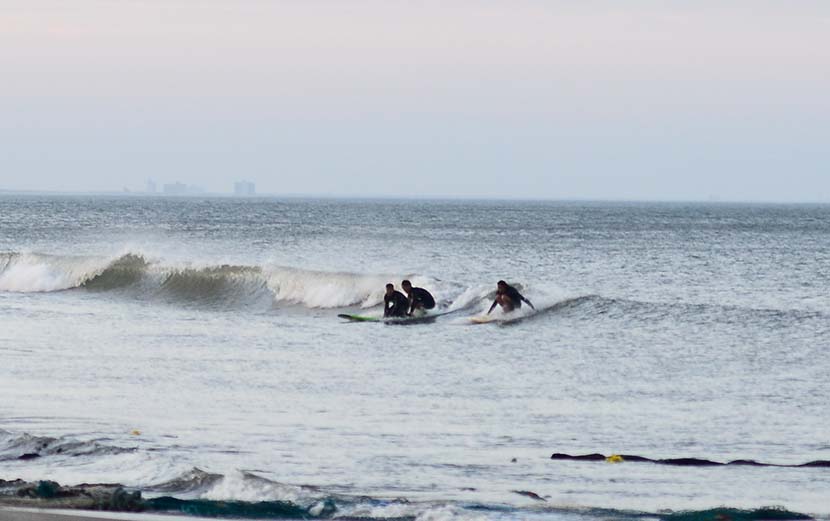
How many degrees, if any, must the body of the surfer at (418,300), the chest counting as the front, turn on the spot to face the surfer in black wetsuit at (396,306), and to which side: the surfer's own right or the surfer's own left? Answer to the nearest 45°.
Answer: approximately 45° to the surfer's own left

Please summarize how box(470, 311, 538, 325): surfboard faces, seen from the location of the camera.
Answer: facing to the right of the viewer

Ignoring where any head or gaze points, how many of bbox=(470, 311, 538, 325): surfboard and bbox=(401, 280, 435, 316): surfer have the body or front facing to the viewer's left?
1

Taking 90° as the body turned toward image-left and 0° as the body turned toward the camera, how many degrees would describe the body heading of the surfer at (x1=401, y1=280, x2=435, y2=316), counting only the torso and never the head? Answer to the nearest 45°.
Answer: approximately 90°

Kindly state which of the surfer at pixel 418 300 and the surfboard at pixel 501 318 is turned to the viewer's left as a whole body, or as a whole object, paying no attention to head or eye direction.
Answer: the surfer

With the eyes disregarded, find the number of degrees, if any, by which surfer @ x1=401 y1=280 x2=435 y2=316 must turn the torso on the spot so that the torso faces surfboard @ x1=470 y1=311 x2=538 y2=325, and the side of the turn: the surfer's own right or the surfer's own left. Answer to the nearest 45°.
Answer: approximately 135° to the surfer's own left
